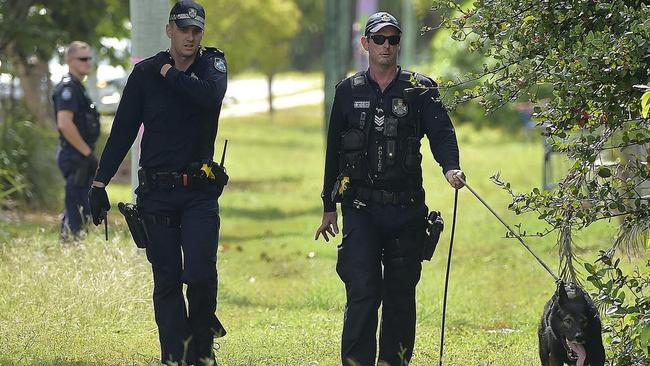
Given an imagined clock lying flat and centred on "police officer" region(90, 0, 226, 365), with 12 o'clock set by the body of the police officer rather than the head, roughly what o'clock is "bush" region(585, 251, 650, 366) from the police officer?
The bush is roughly at 10 o'clock from the police officer.

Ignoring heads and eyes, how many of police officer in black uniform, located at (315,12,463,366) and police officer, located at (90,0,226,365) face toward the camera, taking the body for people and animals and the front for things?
2

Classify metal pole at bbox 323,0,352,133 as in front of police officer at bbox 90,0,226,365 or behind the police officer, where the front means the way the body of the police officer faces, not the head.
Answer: behind

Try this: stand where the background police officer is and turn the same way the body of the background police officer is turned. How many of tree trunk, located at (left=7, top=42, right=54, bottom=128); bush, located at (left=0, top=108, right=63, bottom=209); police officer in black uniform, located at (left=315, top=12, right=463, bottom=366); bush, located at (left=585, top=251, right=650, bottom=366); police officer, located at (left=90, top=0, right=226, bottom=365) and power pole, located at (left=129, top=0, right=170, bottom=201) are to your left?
2

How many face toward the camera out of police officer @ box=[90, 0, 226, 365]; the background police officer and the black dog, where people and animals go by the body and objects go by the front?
2

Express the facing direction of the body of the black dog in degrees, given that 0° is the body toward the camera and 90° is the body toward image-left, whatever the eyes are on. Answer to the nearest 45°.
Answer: approximately 0°

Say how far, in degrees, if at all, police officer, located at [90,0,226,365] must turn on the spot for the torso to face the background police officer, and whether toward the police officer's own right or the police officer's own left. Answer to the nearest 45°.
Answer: approximately 180°

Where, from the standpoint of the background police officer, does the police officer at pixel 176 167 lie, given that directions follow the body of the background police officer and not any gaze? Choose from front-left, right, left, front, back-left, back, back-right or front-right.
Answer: right

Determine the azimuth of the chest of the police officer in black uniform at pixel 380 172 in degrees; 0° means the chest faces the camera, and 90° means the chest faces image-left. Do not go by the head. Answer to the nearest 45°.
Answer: approximately 0°

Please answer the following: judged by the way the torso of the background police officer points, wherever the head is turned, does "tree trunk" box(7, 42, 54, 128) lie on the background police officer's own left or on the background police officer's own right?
on the background police officer's own left

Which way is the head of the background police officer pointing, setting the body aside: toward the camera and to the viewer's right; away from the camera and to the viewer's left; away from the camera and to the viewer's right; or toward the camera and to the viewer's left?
toward the camera and to the viewer's right

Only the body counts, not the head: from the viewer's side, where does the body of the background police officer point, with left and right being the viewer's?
facing to the right of the viewer

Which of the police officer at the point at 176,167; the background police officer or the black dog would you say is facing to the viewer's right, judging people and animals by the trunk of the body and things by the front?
the background police officer
